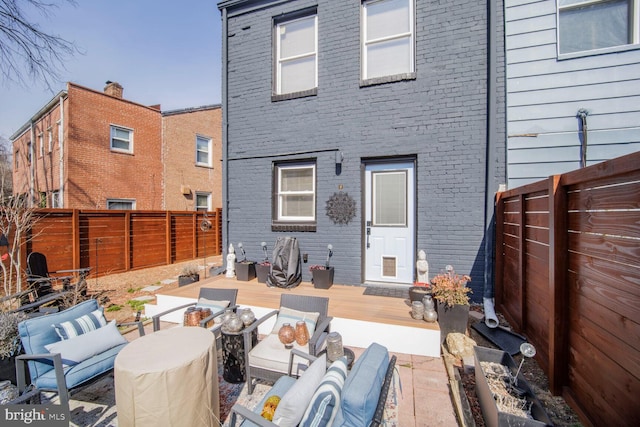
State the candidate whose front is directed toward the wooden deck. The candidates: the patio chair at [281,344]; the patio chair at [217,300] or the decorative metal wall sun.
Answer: the decorative metal wall sun

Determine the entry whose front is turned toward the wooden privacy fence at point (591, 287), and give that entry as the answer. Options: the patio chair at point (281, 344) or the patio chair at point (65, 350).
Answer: the patio chair at point (65, 350)

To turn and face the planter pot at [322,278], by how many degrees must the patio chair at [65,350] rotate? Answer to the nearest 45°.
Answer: approximately 45° to its left

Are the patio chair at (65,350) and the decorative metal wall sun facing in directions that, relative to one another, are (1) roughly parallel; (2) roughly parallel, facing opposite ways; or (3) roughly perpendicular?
roughly perpendicular

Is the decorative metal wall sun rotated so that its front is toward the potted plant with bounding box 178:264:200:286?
no

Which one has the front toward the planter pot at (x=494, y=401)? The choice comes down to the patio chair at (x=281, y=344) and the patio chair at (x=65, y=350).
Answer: the patio chair at (x=65, y=350)

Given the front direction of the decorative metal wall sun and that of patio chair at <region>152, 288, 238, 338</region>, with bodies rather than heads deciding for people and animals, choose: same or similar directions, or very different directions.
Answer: same or similar directions

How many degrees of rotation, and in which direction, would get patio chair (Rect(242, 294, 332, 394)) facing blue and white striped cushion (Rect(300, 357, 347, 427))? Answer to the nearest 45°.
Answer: approximately 45° to its left

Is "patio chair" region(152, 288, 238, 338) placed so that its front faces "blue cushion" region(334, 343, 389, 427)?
no

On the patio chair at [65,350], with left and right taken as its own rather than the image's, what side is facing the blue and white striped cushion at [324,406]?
front

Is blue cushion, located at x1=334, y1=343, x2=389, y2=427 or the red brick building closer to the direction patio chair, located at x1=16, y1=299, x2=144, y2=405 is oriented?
the blue cushion

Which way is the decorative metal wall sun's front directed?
toward the camera

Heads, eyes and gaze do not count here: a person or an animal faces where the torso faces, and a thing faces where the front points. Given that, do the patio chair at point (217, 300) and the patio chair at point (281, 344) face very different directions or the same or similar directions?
same or similar directions

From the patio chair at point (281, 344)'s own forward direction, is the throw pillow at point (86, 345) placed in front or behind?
in front

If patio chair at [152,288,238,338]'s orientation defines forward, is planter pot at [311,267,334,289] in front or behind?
behind

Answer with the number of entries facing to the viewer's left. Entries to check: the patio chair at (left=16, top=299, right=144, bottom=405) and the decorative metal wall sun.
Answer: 0

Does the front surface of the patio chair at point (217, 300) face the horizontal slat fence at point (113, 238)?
no

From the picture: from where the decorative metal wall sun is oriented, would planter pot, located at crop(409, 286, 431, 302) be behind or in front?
in front

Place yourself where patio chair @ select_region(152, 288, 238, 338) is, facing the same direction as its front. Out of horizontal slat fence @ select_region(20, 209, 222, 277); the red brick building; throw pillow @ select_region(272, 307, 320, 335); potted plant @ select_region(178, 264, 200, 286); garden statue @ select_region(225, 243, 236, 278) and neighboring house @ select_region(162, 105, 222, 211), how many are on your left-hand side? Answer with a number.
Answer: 1

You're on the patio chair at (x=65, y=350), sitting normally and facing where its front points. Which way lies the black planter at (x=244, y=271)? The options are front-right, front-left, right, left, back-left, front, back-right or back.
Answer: left

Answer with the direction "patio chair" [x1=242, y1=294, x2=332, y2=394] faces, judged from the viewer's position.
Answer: facing the viewer and to the left of the viewer

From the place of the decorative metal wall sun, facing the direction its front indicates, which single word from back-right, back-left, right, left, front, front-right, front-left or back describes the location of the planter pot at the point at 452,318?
front-left

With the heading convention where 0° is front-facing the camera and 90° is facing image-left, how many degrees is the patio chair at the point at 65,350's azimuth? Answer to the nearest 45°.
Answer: approximately 315°

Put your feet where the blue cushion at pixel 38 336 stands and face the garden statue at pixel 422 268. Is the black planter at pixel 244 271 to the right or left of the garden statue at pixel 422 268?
left

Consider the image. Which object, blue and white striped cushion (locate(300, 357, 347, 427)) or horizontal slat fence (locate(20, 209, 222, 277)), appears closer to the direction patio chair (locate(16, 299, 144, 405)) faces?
the blue and white striped cushion
